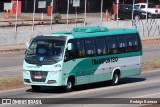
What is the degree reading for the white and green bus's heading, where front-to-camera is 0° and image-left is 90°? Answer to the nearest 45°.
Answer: approximately 45°
